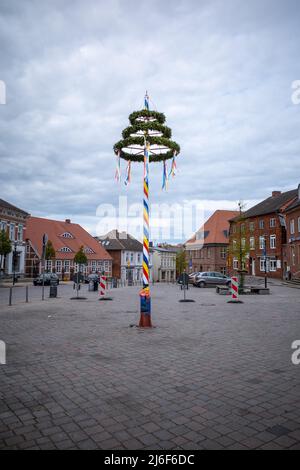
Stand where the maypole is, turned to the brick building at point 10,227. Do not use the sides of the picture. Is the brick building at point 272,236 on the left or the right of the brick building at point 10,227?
right

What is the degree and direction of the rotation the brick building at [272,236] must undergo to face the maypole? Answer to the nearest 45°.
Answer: approximately 45° to its left

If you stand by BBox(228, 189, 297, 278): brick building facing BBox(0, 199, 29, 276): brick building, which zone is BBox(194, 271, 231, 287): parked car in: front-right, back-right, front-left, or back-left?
front-left

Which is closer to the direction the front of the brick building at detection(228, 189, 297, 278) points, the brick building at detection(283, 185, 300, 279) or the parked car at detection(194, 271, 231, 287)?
the parked car

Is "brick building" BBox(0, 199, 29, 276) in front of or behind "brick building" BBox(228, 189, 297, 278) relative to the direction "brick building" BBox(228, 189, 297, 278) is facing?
in front

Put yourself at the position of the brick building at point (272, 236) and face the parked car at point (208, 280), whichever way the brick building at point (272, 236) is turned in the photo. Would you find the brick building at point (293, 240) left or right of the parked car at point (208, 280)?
left

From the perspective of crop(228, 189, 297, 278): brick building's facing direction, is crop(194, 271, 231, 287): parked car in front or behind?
in front

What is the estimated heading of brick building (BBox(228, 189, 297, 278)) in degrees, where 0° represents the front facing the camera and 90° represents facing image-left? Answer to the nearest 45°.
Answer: approximately 45°
